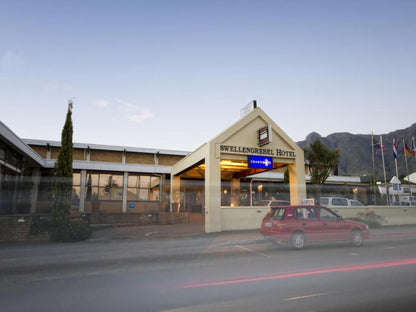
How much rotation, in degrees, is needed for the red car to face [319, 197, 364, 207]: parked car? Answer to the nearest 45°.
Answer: approximately 45° to its left

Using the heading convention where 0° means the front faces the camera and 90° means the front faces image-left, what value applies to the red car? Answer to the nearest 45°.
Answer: approximately 225°

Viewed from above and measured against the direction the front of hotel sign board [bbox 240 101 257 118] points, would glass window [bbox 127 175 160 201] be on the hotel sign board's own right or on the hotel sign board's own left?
on the hotel sign board's own right

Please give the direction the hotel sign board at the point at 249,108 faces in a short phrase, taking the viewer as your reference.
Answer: facing the viewer and to the left of the viewer

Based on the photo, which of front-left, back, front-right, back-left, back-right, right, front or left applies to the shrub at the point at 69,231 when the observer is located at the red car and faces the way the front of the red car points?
back-left

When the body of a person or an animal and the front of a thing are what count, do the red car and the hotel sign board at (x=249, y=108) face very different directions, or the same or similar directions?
very different directions

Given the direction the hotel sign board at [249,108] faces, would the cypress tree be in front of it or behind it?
in front

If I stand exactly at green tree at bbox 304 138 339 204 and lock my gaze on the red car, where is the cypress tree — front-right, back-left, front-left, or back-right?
front-right

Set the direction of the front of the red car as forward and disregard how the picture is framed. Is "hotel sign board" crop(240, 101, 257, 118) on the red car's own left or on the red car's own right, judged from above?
on the red car's own left

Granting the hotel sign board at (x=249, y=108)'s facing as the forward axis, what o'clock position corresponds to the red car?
The red car is roughly at 10 o'clock from the hotel sign board.
